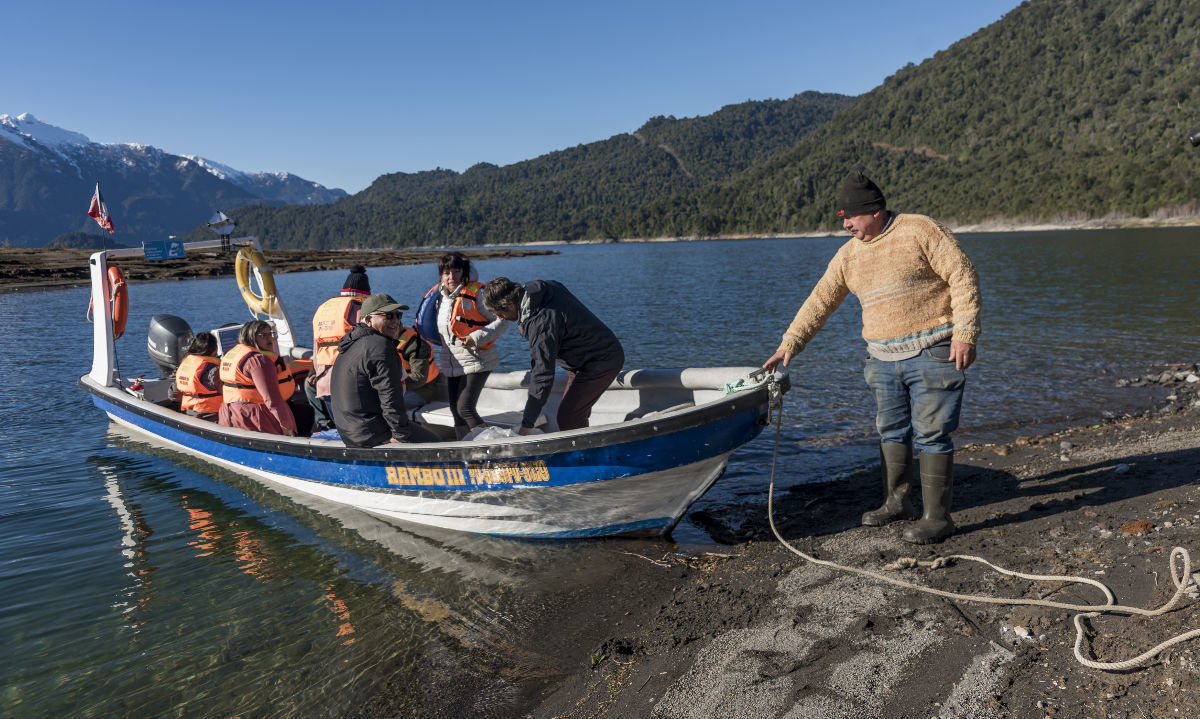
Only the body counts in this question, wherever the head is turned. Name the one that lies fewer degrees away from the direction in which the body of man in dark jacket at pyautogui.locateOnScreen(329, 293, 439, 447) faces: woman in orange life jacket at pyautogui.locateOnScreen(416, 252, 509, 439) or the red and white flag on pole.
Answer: the woman in orange life jacket

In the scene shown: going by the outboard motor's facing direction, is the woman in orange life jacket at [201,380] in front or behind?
in front

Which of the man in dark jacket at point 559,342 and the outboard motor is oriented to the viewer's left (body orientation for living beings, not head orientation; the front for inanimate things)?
the man in dark jacket

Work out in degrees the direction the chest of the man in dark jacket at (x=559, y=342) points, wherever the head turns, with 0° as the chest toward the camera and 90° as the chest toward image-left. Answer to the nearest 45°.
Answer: approximately 90°

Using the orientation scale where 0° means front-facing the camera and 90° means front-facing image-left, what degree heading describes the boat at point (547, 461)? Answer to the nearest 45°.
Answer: approximately 315°

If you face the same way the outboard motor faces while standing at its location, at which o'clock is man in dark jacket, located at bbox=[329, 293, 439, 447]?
The man in dark jacket is roughly at 1 o'clock from the outboard motor.
